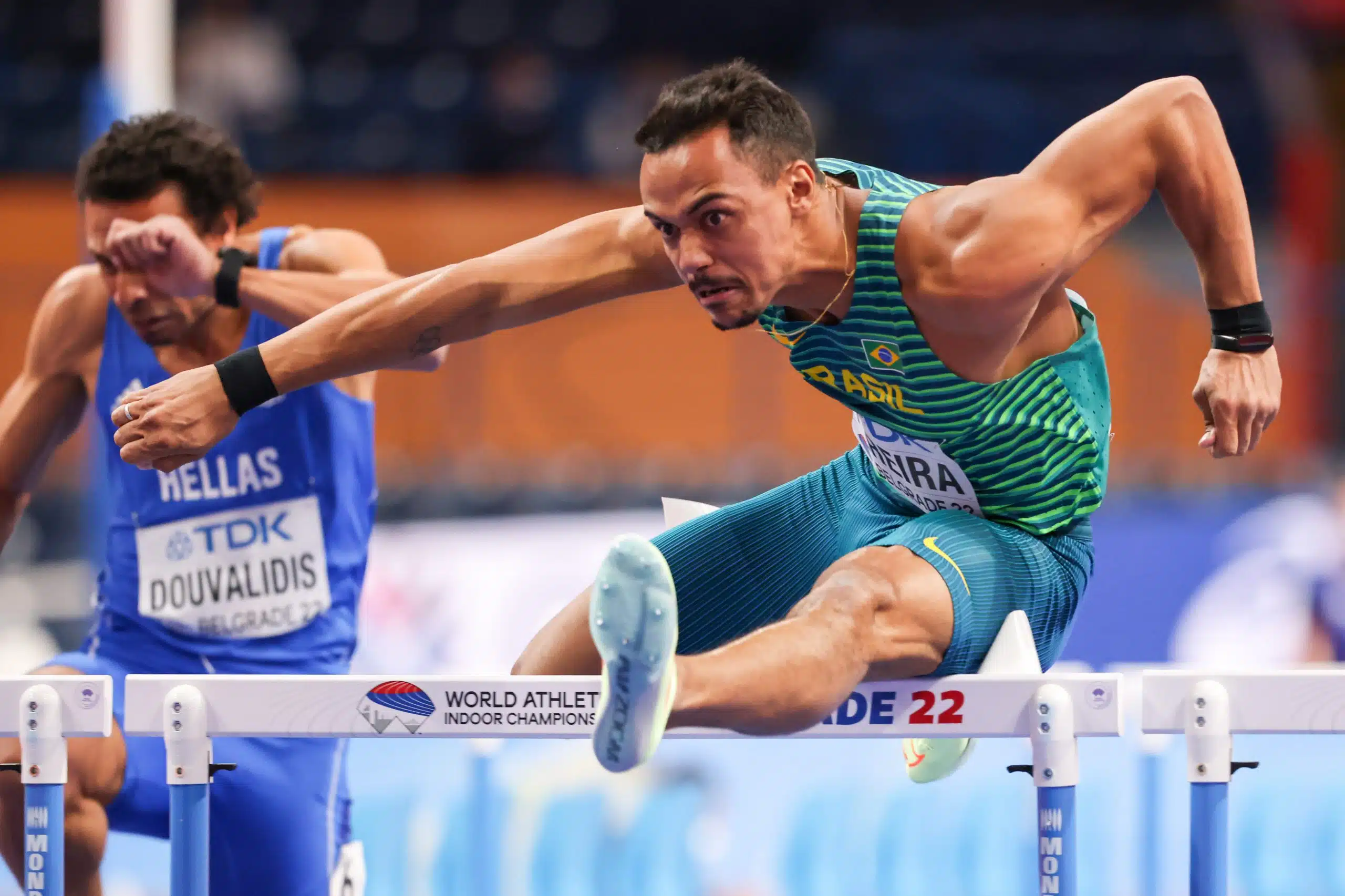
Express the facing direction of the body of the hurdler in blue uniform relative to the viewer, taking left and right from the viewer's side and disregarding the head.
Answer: facing the viewer

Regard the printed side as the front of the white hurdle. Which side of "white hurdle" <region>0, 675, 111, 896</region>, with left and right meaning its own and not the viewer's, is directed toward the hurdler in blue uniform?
back

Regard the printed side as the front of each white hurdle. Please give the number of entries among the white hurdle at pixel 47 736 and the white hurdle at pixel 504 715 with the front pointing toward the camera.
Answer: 2

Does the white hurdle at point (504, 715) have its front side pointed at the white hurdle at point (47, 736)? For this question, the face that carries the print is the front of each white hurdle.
no

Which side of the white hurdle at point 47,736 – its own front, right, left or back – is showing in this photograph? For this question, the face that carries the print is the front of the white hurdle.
front

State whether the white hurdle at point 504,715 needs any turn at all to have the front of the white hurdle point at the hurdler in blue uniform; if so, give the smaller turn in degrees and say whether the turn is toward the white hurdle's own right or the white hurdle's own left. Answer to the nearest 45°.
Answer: approximately 135° to the white hurdle's own right

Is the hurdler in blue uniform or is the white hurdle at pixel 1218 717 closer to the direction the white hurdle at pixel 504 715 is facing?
the white hurdle

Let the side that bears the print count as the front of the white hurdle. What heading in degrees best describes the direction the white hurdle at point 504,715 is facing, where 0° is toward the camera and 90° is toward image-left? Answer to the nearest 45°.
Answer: approximately 0°

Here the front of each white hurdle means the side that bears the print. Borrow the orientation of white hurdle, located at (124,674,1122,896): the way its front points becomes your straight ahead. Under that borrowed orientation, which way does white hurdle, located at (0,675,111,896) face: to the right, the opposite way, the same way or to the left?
the same way

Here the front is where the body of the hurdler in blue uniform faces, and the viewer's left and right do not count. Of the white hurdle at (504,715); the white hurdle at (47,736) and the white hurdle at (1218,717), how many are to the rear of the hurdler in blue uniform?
0

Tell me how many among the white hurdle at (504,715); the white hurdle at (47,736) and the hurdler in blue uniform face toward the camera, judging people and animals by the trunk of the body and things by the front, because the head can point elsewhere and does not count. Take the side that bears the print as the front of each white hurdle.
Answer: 3

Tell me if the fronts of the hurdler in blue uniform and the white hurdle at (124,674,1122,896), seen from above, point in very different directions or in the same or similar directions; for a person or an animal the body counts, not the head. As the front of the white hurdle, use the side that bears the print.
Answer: same or similar directions

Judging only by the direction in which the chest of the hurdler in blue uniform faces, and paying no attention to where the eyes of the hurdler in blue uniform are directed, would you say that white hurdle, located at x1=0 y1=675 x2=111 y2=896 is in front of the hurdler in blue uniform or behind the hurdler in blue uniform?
in front

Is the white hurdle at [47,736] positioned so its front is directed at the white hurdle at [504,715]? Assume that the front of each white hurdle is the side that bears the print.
no

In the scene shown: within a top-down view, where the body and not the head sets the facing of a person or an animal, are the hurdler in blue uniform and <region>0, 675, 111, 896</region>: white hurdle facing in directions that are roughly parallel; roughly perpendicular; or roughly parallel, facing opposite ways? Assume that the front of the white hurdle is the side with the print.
roughly parallel
